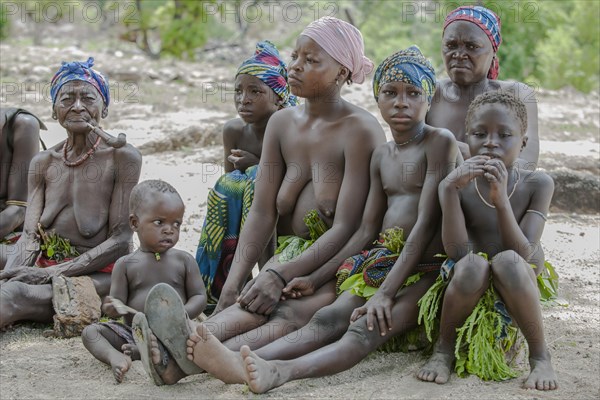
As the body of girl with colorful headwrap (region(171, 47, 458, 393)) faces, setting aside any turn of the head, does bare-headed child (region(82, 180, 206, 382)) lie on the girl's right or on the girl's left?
on the girl's right

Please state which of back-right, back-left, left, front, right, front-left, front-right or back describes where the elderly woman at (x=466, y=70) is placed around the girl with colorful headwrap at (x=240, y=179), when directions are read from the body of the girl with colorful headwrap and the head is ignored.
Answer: back-left

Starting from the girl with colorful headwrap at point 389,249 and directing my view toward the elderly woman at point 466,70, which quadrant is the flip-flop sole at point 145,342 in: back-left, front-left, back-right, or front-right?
back-left

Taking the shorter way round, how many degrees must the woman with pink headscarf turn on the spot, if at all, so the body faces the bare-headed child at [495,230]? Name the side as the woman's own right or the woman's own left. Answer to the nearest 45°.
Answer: approximately 90° to the woman's own left

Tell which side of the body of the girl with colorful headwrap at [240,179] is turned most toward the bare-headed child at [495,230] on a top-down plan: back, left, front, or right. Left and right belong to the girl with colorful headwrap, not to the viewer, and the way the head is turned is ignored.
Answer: left

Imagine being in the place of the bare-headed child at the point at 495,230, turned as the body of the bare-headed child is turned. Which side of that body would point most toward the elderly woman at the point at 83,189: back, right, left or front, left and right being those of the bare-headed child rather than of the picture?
right

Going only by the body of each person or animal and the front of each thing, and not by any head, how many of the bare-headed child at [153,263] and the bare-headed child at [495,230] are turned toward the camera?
2

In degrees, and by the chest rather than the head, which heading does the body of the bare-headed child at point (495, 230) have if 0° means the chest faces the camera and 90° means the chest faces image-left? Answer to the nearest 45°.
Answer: approximately 0°

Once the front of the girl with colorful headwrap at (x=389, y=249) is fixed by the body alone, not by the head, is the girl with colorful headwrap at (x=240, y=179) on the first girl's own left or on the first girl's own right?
on the first girl's own right

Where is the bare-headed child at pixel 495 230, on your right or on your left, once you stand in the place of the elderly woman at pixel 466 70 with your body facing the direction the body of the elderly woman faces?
on your left

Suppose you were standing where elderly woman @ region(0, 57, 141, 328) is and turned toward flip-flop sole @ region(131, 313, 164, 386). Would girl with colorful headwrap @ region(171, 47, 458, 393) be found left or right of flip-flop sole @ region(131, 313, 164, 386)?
left
